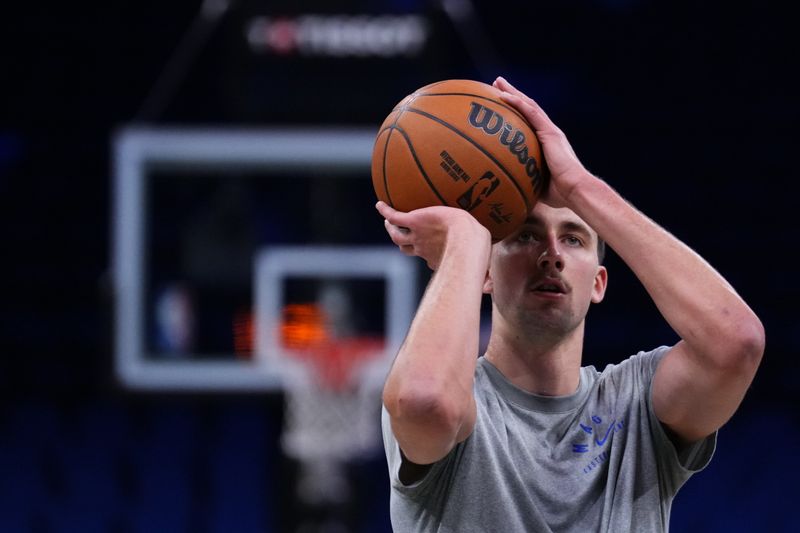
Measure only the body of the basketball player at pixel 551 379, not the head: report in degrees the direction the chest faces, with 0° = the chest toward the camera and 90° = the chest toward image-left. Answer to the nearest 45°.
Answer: approximately 0°

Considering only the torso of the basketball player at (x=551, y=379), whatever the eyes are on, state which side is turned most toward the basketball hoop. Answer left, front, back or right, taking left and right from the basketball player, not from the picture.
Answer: back
